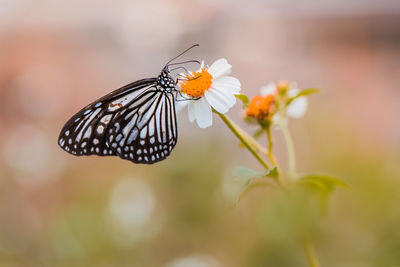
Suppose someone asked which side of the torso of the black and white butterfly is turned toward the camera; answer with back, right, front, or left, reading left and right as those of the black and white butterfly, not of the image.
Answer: right
